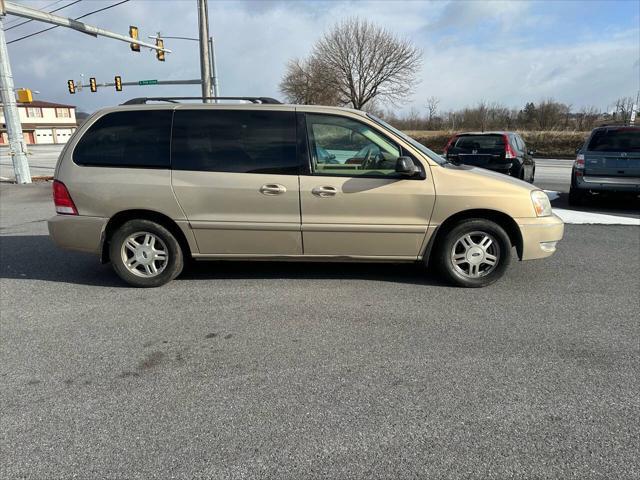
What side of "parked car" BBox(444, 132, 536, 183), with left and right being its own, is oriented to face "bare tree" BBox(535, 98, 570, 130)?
front

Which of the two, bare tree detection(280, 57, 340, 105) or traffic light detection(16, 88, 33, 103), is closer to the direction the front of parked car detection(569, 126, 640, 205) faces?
the bare tree

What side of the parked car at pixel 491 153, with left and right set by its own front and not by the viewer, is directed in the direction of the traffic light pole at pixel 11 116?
left

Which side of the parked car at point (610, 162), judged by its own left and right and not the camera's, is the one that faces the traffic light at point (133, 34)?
left

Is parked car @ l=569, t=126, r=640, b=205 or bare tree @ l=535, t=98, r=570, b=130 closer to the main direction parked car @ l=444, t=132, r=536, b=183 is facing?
the bare tree

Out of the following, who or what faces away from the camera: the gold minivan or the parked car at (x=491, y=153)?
the parked car

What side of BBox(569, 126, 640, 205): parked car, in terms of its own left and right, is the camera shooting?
back

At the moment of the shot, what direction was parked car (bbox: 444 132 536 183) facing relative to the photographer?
facing away from the viewer

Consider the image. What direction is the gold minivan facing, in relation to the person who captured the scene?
facing to the right of the viewer
